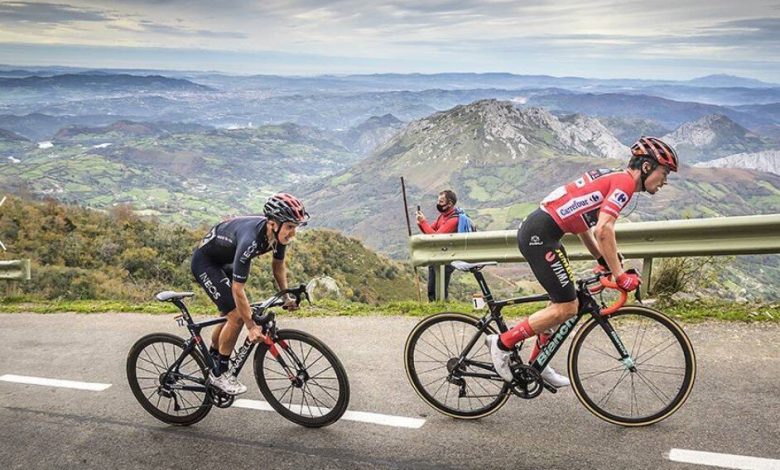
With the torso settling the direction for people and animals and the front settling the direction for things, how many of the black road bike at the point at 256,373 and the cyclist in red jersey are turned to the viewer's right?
2

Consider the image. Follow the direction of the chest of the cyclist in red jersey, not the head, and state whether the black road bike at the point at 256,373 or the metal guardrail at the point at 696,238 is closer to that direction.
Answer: the metal guardrail

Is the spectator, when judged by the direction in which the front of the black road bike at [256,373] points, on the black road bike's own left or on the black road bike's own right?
on the black road bike's own left

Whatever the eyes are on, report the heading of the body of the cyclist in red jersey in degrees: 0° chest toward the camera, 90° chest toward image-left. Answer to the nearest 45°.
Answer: approximately 270°

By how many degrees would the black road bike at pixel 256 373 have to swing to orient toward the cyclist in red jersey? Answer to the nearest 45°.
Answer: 0° — it already faces them

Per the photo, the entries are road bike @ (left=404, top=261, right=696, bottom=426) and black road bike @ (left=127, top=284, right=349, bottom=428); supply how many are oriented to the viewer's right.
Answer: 2

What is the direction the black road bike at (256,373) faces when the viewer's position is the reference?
facing to the right of the viewer

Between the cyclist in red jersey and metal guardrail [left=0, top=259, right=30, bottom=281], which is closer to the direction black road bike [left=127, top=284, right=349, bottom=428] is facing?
the cyclist in red jersey

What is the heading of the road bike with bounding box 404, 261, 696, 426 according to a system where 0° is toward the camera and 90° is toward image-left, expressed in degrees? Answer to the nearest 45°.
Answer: approximately 270°

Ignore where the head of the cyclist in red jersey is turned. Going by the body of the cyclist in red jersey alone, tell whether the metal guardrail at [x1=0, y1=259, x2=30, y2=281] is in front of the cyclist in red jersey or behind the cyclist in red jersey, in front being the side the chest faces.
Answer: behind
